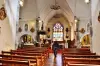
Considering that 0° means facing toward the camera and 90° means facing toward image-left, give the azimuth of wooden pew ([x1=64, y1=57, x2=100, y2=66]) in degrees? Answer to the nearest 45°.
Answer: approximately 180°

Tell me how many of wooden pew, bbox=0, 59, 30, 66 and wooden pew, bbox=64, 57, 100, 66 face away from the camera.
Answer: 2

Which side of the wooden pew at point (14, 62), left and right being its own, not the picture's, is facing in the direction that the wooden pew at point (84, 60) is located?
right

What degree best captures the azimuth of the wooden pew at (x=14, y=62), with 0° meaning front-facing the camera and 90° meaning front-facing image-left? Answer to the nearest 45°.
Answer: approximately 180°

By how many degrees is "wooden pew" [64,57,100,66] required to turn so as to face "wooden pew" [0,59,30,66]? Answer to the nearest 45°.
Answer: approximately 135° to its left
